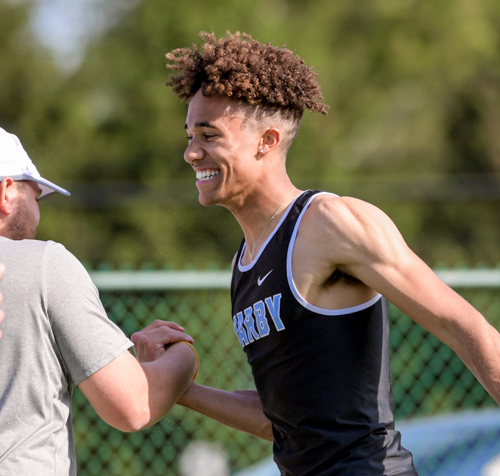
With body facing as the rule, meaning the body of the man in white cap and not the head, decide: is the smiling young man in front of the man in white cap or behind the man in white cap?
in front

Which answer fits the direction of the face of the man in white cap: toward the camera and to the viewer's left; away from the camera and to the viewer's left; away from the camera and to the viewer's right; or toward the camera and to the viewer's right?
away from the camera and to the viewer's right

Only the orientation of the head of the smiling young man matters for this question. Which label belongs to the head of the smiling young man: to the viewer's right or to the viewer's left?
to the viewer's left

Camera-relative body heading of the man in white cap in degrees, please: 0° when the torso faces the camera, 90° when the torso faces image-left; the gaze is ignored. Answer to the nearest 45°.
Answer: approximately 225°

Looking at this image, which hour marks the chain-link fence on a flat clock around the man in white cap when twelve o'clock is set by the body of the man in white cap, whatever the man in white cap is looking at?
The chain-link fence is roughly at 11 o'clock from the man in white cap.
